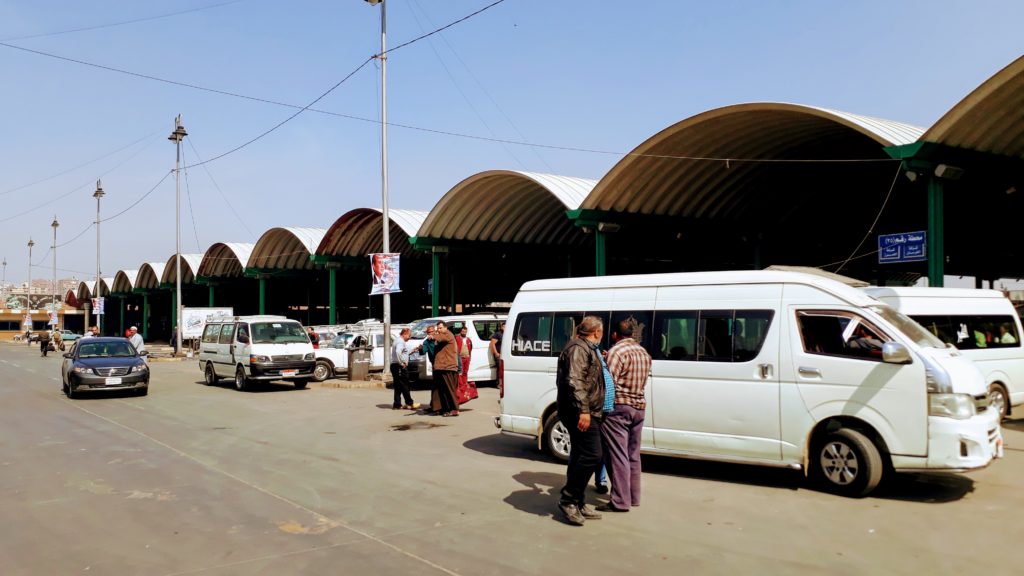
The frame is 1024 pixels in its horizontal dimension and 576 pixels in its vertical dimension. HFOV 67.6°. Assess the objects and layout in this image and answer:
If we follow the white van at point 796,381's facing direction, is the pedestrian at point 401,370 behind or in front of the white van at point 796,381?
behind

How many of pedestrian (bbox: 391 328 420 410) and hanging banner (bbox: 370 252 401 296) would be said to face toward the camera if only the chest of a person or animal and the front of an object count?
1

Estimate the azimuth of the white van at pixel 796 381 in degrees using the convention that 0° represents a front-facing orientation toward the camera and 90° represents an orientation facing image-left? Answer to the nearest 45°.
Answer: approximately 315°

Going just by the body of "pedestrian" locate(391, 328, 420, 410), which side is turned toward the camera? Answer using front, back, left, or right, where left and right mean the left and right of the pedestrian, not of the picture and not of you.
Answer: right

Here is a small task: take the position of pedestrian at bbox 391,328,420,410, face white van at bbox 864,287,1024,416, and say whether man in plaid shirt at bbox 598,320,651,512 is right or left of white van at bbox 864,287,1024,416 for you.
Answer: right

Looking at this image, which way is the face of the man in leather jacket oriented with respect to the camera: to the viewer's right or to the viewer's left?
to the viewer's right

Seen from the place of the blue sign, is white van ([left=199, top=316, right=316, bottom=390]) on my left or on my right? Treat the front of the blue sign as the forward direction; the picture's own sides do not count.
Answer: on my right

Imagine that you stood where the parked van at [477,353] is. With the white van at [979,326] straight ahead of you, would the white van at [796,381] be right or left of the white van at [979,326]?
right

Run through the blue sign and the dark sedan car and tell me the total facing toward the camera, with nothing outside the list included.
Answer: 2

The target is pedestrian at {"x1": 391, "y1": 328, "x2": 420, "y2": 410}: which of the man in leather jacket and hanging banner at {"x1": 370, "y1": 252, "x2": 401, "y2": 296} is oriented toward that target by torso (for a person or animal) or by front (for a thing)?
the hanging banner

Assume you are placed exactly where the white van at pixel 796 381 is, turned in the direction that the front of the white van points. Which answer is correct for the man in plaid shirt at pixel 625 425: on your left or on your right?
on your right

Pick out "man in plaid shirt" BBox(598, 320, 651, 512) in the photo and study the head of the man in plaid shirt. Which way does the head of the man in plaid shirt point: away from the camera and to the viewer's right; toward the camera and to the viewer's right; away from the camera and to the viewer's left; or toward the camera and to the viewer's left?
away from the camera and to the viewer's left
